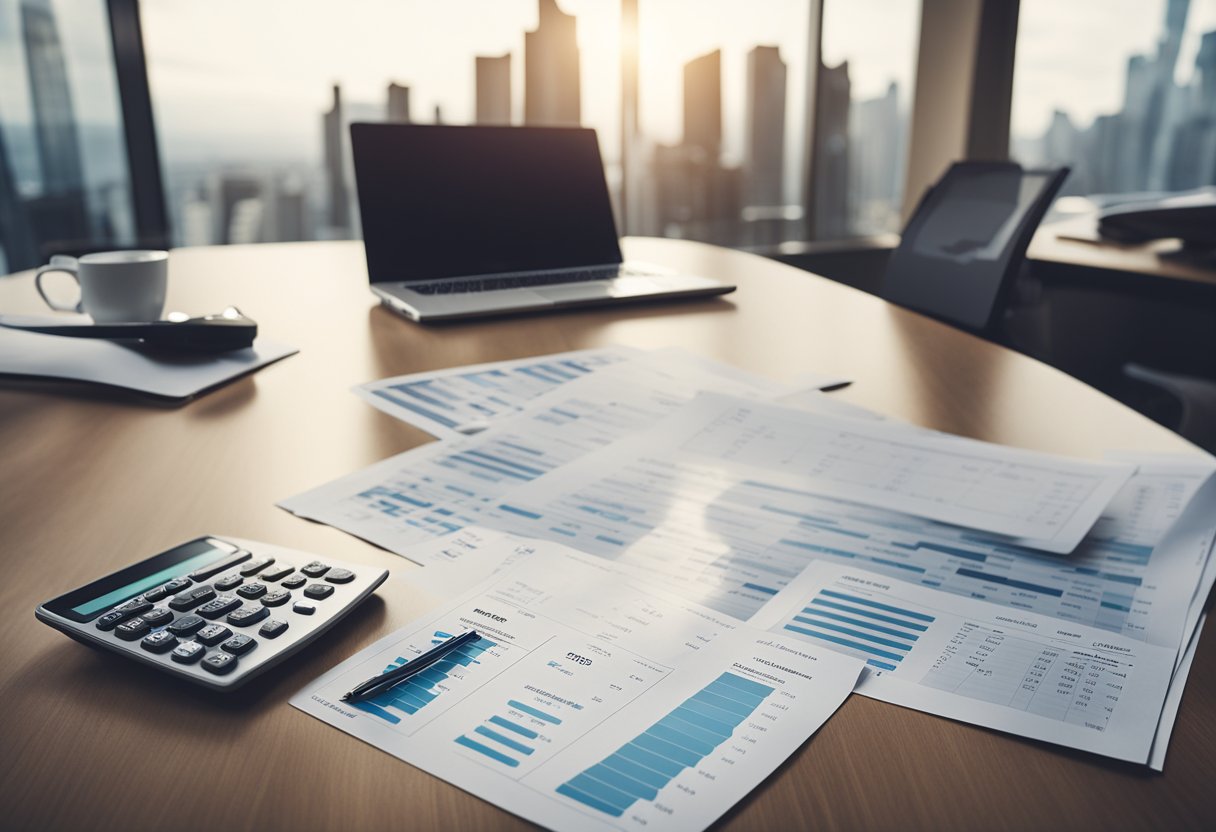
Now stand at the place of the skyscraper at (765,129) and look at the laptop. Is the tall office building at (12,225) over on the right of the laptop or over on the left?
right

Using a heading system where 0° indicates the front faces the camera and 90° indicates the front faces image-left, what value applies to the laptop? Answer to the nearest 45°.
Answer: approximately 315°

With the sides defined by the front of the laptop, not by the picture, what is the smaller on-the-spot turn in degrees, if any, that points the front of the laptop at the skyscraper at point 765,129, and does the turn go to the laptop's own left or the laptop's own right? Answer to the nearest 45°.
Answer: approximately 135° to the laptop's own left

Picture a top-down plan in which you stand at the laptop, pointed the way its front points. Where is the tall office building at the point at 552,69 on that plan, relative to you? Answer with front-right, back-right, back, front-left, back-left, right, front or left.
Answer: back-left

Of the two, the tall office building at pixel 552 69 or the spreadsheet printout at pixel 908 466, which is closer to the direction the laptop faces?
the spreadsheet printout

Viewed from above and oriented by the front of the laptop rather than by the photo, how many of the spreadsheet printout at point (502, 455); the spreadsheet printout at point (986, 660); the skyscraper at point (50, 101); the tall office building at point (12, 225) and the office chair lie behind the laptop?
2

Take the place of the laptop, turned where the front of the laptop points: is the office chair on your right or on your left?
on your left

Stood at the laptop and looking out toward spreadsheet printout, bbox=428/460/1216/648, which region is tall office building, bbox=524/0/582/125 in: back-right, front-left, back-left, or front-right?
back-left

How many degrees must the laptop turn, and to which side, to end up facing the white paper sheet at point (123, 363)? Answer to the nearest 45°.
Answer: approximately 90° to its right

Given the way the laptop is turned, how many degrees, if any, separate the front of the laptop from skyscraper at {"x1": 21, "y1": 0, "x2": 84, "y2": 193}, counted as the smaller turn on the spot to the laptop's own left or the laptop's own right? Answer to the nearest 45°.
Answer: approximately 180°

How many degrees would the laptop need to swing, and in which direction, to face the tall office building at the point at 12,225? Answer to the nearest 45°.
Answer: approximately 180°

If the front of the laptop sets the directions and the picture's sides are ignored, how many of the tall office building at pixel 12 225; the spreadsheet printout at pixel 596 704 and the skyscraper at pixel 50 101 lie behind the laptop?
2
